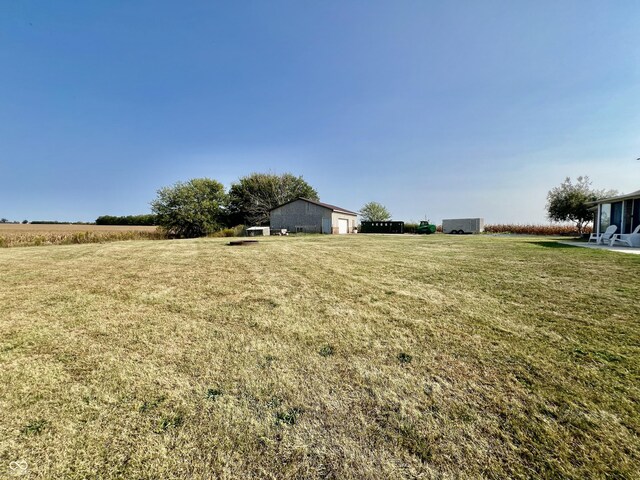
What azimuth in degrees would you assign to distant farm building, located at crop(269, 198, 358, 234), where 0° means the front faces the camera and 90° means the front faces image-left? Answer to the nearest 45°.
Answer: approximately 315°

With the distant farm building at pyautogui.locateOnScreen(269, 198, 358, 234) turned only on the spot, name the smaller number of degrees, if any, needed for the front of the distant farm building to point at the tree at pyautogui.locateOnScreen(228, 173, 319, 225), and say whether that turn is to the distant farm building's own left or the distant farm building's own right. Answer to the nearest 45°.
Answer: approximately 180°

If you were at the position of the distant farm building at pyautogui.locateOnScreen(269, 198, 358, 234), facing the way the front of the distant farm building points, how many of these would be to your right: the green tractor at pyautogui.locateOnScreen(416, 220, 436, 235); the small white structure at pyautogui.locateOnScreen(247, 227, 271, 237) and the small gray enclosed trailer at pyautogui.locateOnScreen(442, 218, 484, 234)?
1

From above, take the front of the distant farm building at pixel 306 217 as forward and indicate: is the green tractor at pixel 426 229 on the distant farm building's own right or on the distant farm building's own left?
on the distant farm building's own left

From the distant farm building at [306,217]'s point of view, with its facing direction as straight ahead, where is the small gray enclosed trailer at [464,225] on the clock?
The small gray enclosed trailer is roughly at 10 o'clock from the distant farm building.

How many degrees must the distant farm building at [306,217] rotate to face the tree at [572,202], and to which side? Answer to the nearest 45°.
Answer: approximately 45° to its left

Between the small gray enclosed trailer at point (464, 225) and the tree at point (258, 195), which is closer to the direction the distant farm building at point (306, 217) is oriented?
the small gray enclosed trailer

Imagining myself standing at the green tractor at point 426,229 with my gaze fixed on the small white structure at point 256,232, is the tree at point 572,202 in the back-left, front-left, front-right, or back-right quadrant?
back-left
